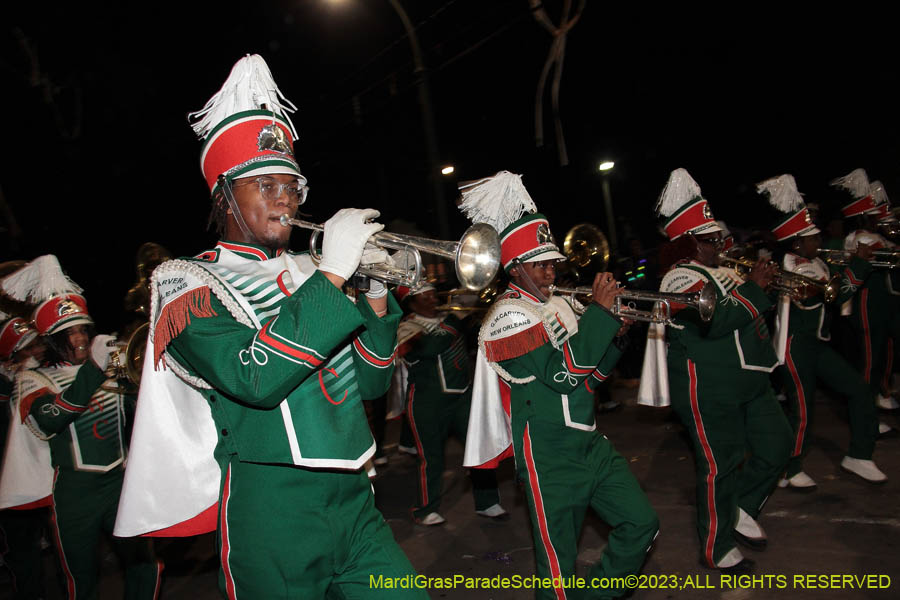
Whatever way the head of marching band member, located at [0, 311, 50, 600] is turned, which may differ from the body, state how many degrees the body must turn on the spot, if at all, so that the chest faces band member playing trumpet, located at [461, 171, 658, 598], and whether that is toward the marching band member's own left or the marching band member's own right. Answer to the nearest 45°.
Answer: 0° — they already face them

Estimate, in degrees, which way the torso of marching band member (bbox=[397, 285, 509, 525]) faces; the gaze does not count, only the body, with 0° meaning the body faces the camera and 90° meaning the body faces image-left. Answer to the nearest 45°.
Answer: approximately 315°

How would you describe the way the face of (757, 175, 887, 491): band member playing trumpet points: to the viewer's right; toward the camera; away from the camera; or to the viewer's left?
to the viewer's right

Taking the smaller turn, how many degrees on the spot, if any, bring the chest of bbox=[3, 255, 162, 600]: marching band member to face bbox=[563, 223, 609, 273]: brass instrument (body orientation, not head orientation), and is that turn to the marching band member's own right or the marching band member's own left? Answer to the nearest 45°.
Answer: approximately 45° to the marching band member's own left

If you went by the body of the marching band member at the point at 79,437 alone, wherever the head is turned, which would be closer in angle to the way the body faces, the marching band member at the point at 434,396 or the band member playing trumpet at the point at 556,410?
the band member playing trumpet

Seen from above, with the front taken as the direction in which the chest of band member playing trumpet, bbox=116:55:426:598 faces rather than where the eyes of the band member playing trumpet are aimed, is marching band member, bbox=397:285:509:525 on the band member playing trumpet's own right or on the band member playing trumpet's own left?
on the band member playing trumpet's own left
